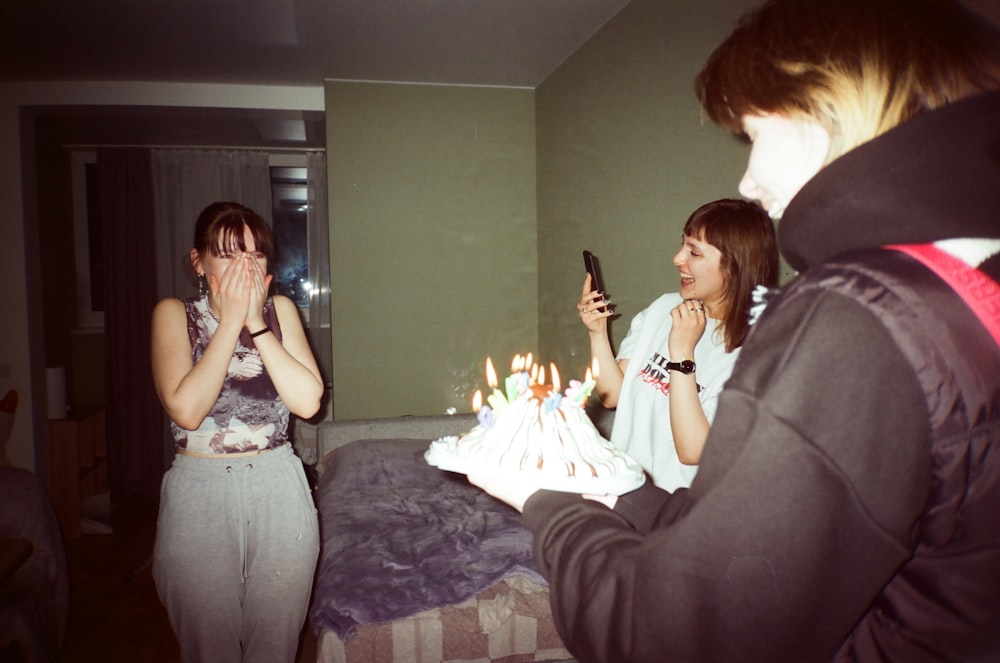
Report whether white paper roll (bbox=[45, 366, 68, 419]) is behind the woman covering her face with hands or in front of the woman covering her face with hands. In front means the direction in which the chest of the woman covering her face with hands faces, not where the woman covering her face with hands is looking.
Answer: behind

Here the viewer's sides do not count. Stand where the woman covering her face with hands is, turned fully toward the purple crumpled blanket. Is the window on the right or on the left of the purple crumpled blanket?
left

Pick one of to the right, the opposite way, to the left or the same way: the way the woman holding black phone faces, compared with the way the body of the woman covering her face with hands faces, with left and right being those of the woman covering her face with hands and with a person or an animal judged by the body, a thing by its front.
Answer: to the right

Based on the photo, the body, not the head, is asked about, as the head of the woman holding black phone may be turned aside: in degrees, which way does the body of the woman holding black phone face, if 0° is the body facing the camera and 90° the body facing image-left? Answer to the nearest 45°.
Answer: approximately 45°

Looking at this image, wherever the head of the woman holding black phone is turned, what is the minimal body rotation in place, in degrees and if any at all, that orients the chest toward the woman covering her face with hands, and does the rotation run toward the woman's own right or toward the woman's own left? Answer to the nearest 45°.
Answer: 0° — they already face them

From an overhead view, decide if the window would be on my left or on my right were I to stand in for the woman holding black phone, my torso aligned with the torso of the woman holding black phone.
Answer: on my right

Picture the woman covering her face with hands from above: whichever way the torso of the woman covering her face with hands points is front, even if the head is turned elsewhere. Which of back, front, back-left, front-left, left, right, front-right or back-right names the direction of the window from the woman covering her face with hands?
back

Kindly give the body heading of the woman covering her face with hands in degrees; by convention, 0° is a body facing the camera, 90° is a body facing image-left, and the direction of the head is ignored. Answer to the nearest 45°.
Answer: approximately 0°
